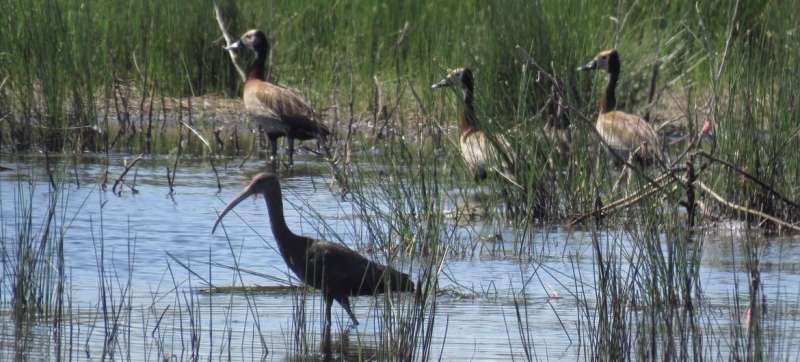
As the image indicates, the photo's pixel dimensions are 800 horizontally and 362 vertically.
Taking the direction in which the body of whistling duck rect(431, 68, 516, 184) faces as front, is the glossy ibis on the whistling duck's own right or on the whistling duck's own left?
on the whistling duck's own left

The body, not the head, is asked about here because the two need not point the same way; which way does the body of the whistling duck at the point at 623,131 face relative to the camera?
to the viewer's left

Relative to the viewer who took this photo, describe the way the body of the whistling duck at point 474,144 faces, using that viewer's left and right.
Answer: facing to the left of the viewer

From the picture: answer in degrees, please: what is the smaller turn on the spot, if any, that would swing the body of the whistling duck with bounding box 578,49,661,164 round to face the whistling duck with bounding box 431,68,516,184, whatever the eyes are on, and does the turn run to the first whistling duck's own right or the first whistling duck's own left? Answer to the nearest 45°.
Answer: approximately 45° to the first whistling duck's own left

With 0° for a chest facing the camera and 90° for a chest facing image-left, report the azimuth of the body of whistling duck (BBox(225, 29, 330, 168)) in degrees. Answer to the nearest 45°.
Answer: approximately 90°

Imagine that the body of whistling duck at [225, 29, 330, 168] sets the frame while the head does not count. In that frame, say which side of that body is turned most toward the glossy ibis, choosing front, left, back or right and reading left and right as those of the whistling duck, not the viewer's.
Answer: left

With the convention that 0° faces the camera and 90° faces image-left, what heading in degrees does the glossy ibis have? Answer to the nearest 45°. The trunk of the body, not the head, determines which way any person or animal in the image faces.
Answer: approximately 90°

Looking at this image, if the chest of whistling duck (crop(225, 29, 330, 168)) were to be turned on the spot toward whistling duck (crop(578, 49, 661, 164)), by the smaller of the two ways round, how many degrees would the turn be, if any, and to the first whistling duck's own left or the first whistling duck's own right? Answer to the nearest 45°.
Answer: approximately 135° to the first whistling duck's own left
